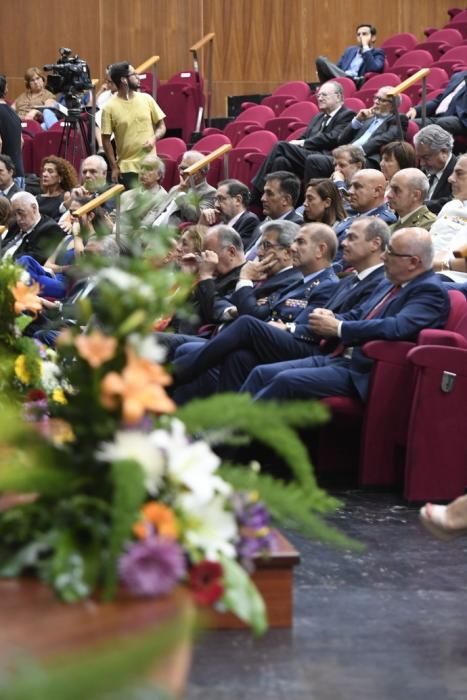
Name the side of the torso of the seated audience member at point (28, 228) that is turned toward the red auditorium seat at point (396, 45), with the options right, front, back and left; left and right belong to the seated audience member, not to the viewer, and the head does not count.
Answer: back

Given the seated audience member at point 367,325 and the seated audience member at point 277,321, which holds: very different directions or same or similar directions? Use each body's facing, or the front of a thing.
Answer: same or similar directions

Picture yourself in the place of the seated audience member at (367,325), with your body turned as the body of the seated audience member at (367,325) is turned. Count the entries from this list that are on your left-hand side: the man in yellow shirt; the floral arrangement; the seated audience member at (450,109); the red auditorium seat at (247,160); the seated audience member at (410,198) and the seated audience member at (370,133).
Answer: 1

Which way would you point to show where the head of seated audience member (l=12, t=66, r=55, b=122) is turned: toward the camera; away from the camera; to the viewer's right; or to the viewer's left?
toward the camera

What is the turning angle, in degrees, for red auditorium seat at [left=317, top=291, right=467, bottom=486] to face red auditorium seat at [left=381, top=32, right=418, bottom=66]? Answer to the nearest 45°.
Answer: approximately 90° to its right

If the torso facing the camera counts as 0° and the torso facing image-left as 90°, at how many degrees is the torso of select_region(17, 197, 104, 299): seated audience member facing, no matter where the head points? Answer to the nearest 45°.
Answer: approximately 90°

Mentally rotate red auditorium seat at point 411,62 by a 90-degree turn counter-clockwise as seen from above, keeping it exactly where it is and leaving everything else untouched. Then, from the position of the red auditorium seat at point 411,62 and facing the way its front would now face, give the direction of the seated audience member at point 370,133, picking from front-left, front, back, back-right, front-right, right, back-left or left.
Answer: front-right

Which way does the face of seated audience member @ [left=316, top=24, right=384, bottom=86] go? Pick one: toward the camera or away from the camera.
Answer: toward the camera

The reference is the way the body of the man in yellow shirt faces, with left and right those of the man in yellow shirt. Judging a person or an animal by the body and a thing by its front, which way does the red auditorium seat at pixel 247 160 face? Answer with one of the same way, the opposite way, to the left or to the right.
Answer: to the right

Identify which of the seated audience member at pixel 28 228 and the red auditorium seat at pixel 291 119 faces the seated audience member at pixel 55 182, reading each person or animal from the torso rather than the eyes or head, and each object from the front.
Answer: the red auditorium seat

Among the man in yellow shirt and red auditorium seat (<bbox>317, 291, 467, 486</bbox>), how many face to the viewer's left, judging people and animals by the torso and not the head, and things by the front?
1

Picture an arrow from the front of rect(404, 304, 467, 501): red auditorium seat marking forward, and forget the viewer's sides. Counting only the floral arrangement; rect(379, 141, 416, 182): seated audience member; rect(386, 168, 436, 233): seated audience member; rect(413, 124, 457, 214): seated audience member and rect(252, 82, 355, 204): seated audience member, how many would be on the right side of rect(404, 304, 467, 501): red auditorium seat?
4

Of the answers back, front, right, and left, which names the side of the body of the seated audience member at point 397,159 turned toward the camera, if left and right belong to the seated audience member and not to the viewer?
left

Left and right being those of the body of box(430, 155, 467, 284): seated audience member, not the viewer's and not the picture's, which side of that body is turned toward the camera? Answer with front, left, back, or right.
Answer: left

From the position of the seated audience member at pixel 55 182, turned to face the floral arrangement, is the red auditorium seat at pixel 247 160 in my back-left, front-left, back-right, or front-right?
back-left

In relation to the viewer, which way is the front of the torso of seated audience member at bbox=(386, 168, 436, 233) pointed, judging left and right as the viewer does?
facing to the left of the viewer
